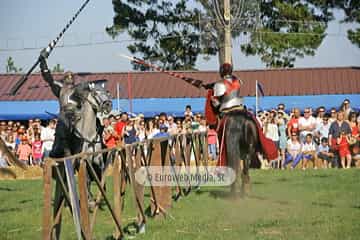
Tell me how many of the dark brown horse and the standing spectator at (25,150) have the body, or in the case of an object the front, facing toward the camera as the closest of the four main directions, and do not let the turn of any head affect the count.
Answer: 1

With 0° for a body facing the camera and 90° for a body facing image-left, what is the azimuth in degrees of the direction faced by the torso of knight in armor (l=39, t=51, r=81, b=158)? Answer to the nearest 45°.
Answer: approximately 315°

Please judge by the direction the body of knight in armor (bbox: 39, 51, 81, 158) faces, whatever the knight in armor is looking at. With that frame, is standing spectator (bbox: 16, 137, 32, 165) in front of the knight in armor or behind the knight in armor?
behind

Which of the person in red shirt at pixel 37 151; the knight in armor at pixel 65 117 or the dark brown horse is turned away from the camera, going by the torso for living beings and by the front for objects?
the dark brown horse

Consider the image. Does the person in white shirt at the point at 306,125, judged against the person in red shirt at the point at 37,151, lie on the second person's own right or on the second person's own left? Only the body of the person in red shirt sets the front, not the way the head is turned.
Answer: on the second person's own left

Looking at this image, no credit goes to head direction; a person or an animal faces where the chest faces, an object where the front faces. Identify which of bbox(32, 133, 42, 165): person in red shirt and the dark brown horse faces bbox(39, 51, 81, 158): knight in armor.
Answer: the person in red shirt

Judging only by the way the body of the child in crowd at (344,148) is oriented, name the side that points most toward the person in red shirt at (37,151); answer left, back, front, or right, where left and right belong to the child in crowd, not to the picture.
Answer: right

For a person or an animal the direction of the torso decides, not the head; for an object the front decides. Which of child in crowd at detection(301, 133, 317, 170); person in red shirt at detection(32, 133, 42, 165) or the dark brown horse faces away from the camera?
the dark brown horse

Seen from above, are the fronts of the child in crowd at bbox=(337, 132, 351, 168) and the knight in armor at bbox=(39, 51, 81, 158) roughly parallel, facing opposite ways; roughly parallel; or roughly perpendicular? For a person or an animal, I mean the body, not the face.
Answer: roughly perpendicular
